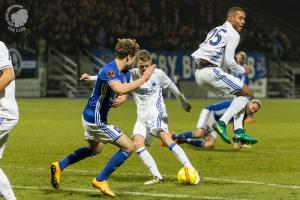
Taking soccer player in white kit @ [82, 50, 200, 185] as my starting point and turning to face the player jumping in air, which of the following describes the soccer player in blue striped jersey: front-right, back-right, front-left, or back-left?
back-right

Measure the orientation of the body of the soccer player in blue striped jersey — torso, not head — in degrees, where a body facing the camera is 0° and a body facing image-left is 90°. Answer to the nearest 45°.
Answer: approximately 270°
